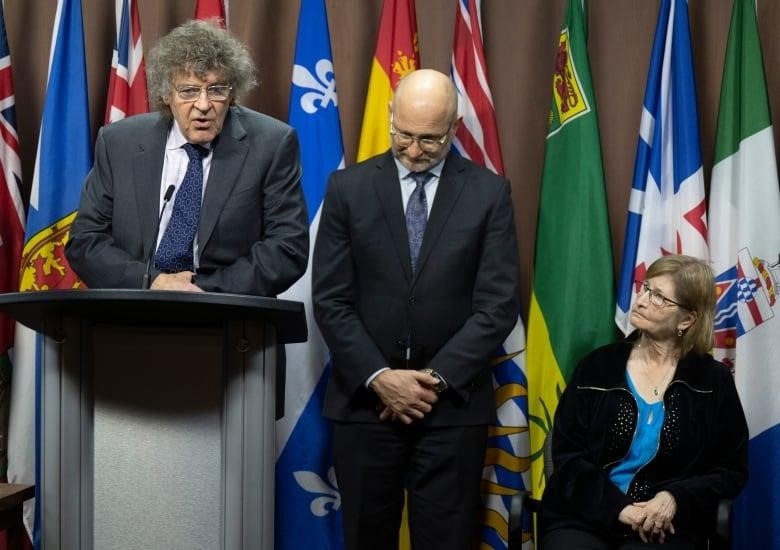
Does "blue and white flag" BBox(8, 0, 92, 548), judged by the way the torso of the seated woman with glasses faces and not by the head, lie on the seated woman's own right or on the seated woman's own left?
on the seated woman's own right

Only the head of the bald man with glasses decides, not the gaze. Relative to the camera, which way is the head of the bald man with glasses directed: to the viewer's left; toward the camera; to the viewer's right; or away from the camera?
toward the camera

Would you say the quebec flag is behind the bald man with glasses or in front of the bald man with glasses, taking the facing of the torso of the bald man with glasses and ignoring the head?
behind

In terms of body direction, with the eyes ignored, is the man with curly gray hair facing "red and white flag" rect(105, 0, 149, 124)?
no

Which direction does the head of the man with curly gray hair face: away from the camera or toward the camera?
toward the camera

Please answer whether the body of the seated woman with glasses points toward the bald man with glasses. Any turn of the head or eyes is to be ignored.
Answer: no

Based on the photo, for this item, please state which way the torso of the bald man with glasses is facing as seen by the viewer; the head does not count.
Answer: toward the camera

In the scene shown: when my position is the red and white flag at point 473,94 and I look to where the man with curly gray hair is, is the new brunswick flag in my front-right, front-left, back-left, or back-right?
front-right

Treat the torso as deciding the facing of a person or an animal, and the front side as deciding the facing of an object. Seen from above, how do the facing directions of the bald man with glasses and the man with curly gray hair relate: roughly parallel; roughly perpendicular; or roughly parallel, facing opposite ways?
roughly parallel

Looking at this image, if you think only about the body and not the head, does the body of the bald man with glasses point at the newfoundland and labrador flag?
no

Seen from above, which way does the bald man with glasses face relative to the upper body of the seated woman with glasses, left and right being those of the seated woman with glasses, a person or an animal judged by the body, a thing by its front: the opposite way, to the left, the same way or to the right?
the same way

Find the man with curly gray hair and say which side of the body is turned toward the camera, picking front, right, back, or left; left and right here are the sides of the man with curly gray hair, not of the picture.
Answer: front

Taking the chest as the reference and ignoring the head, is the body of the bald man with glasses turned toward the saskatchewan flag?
no

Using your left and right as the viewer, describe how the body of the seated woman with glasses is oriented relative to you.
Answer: facing the viewer

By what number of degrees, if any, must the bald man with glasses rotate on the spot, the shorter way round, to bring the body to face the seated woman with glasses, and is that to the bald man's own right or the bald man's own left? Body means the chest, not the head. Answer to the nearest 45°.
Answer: approximately 90° to the bald man's own left

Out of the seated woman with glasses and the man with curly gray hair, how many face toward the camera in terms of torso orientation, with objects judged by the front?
2
